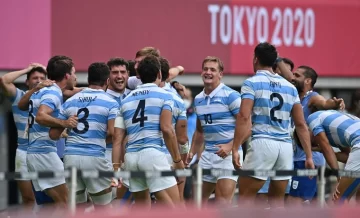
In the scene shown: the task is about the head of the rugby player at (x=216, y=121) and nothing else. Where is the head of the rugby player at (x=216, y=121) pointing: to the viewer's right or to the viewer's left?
to the viewer's left

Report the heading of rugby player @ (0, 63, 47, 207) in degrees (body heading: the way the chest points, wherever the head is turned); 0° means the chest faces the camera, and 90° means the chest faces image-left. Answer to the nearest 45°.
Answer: approximately 315°

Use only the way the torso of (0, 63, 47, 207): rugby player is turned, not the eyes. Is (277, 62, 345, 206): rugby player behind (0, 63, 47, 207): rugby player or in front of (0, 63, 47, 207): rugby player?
in front

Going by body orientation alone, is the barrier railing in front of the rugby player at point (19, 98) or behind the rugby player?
in front

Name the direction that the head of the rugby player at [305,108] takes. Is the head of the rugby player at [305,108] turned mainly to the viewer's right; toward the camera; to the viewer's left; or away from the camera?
to the viewer's left

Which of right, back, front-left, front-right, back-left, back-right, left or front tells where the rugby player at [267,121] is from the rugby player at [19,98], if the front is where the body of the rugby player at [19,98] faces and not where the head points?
front
